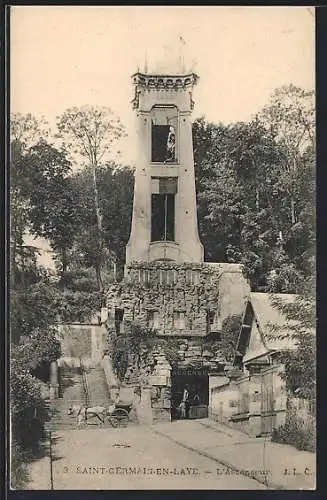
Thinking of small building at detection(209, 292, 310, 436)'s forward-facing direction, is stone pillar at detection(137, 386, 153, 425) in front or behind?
in front

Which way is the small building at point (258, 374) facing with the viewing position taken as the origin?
facing the viewer and to the left of the viewer

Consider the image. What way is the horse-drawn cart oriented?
to the viewer's left

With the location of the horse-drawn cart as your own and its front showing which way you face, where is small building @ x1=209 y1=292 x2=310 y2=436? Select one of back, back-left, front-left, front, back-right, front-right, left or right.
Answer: back

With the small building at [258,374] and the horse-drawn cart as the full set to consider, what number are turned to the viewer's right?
0
